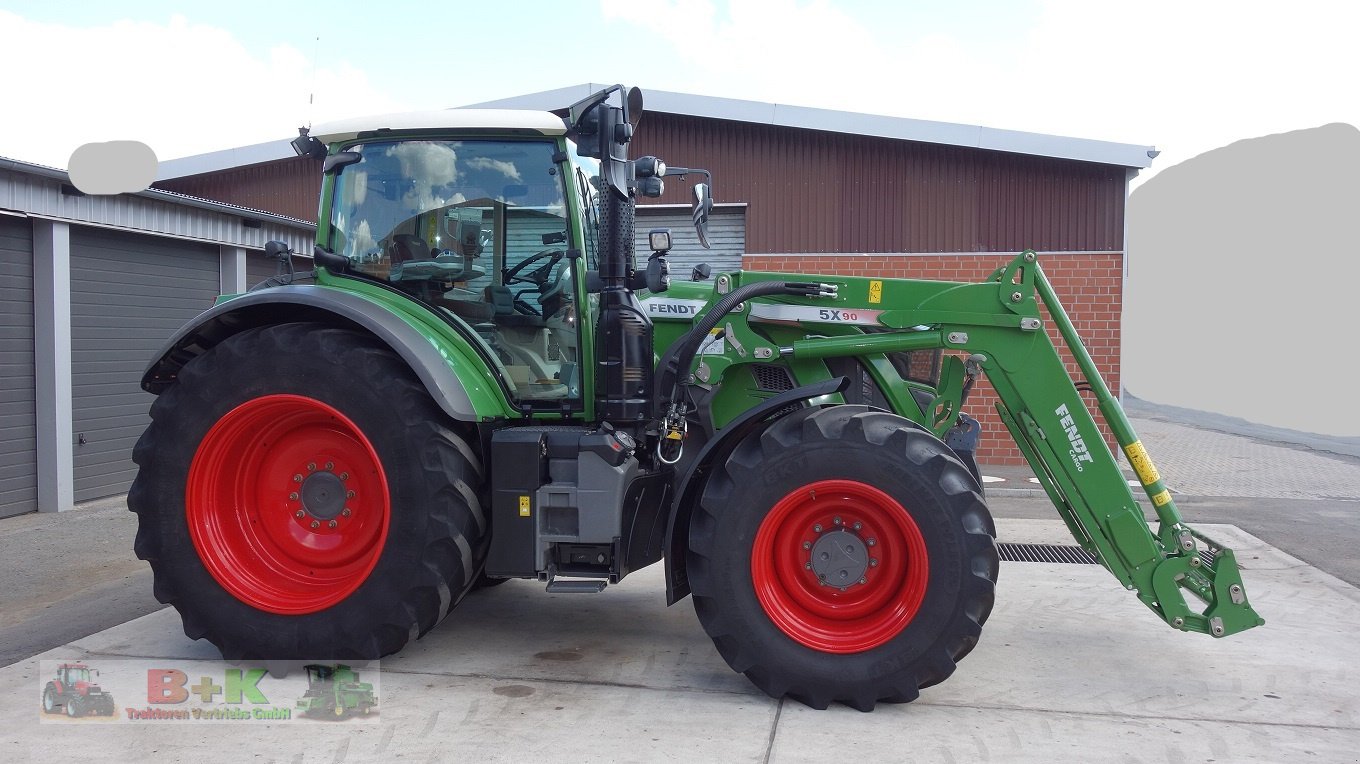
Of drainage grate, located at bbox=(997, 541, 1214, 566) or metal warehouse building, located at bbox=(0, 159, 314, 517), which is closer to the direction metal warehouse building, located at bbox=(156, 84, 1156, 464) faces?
the drainage grate

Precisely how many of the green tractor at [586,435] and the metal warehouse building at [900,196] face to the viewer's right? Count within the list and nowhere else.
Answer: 1

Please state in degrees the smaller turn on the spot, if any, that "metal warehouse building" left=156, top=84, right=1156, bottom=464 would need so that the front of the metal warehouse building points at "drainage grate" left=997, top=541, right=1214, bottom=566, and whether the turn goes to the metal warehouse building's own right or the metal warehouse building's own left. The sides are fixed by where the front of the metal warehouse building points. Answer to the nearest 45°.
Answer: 0° — it already faces it

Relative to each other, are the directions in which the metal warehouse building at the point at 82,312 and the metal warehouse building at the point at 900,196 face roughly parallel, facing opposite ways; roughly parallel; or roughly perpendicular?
roughly perpendicular

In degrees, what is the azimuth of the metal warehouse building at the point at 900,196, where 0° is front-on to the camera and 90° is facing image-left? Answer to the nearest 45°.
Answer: approximately 0°

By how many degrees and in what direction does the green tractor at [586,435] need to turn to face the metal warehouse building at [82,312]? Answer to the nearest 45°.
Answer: approximately 135° to its left

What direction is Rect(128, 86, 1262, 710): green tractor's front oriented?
to the viewer's right

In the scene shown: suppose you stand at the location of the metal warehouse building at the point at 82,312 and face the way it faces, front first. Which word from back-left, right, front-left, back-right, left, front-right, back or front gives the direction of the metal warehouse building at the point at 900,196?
front-left

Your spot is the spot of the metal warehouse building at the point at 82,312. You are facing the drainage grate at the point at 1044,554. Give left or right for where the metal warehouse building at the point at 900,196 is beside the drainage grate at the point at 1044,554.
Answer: left

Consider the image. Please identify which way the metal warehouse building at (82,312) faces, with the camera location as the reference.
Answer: facing the viewer and to the right of the viewer

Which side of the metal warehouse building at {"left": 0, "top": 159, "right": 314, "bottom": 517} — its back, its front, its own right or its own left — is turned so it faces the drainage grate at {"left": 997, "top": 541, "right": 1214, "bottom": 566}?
front

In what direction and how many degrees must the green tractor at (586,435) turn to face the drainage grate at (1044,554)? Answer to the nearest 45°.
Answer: approximately 45° to its left

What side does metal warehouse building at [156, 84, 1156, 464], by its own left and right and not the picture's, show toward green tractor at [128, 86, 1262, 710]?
front
